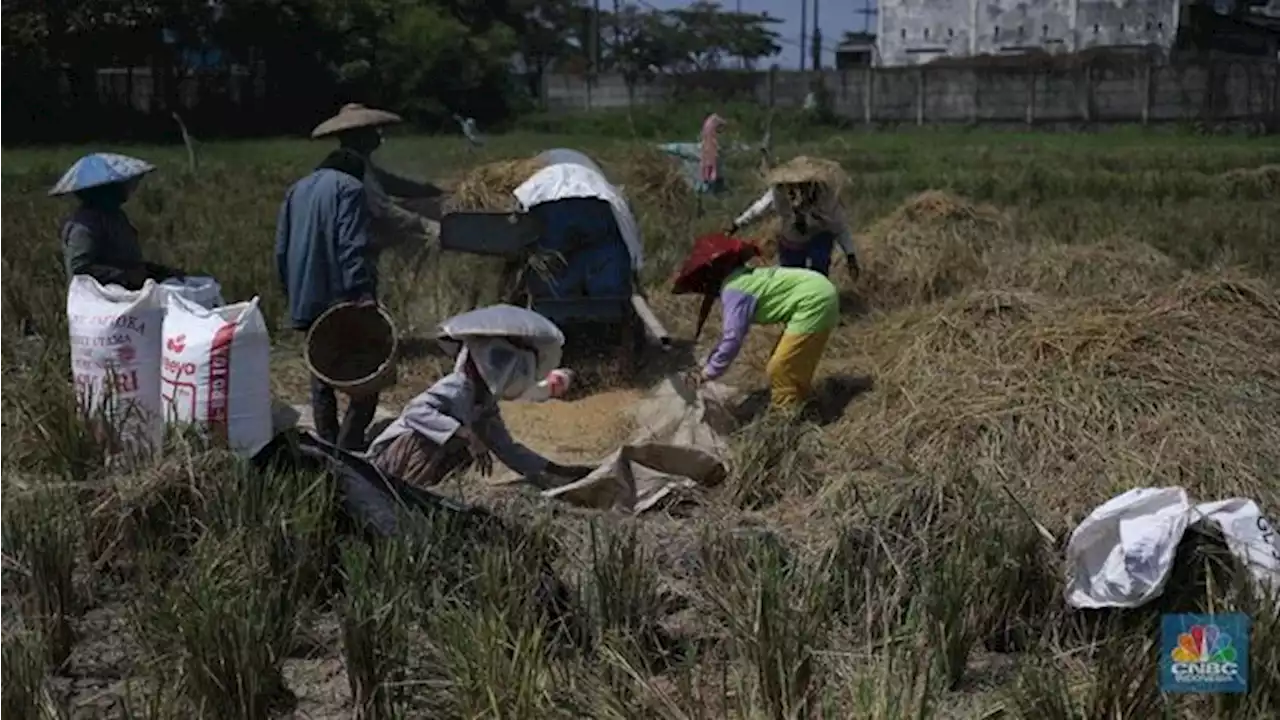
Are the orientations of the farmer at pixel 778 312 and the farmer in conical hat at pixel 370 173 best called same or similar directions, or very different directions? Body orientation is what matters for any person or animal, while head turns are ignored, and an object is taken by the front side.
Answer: very different directions

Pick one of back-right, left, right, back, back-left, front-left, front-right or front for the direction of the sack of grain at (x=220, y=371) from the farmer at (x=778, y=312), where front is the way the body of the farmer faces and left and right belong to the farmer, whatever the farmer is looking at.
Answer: front-left

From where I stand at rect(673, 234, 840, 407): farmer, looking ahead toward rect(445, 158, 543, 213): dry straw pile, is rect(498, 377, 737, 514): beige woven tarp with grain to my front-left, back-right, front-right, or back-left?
back-left

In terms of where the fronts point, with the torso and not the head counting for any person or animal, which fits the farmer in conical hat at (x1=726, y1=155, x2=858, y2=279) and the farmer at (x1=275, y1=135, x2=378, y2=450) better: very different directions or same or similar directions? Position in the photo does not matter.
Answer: very different directions

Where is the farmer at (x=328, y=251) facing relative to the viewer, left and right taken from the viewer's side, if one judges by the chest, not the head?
facing away from the viewer and to the right of the viewer

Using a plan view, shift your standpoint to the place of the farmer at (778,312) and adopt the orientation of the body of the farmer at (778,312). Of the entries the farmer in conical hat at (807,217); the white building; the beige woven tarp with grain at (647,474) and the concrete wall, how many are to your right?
3

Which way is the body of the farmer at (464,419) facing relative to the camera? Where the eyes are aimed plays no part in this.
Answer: to the viewer's right

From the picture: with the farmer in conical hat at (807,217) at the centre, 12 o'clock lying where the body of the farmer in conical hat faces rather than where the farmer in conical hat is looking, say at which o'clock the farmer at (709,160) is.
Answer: The farmer is roughly at 6 o'clock from the farmer in conical hat.

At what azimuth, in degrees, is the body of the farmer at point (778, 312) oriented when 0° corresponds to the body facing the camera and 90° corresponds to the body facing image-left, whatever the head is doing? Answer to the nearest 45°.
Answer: approximately 90°

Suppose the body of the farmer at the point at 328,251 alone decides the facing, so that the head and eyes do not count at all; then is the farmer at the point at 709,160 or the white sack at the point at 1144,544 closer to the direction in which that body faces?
the farmer

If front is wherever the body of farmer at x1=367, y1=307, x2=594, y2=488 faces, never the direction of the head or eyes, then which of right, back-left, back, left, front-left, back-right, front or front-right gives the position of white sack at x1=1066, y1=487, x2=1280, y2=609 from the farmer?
front-right

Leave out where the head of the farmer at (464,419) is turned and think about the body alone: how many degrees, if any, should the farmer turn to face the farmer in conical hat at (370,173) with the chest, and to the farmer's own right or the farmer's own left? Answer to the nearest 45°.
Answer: approximately 90° to the farmer's own left

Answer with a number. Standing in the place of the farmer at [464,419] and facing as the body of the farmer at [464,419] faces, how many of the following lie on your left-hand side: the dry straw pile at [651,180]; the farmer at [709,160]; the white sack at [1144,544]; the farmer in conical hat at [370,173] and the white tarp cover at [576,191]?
4
